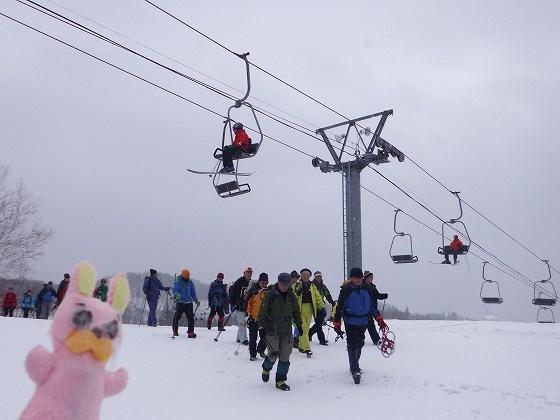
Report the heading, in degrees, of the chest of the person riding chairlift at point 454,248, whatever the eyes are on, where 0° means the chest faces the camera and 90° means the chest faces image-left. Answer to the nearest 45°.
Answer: approximately 45°

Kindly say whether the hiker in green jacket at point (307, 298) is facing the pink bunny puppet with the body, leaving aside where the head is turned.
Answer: yes

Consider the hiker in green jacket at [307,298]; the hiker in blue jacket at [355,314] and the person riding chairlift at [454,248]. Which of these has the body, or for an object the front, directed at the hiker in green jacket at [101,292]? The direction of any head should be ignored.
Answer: the person riding chairlift

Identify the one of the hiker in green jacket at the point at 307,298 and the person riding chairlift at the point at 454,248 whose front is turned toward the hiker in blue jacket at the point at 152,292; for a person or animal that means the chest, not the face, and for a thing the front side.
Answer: the person riding chairlift

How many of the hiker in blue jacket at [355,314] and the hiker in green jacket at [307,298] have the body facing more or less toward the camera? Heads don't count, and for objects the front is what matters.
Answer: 2

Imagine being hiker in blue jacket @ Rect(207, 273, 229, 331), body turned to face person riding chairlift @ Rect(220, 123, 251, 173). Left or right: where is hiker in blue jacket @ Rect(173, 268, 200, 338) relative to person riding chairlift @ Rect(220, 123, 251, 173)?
right

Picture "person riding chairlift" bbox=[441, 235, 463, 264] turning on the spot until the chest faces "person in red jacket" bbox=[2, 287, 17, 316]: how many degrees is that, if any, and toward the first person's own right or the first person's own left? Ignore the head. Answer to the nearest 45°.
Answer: approximately 45° to the first person's own right

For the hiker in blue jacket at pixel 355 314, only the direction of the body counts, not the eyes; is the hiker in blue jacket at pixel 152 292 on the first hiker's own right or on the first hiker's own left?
on the first hiker's own right

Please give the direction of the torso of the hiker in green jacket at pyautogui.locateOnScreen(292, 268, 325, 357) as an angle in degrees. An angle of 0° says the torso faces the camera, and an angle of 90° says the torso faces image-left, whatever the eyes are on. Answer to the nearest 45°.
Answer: approximately 0°

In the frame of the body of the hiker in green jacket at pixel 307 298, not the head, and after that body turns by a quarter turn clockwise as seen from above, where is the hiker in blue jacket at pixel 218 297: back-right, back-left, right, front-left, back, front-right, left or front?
front-right

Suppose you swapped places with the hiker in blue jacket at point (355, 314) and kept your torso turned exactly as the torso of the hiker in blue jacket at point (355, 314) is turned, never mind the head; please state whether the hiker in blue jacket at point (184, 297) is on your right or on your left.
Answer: on your right
